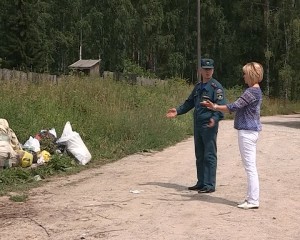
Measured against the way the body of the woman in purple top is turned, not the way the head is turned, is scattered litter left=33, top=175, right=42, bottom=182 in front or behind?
in front

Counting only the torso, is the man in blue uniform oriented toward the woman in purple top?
no

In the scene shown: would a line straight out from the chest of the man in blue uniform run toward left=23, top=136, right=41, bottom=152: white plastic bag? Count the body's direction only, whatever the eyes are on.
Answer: no

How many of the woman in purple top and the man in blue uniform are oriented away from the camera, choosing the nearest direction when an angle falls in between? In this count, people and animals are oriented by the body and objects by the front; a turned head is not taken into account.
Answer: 0

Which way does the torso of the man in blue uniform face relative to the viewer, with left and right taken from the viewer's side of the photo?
facing the viewer and to the left of the viewer

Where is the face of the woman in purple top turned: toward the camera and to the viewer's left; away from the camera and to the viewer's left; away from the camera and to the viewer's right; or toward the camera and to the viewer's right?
away from the camera and to the viewer's left

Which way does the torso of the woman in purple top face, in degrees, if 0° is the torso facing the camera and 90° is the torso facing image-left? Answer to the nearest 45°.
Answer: approximately 90°

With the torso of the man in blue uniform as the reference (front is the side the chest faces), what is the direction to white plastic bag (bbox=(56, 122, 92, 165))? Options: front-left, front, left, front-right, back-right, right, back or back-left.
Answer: right

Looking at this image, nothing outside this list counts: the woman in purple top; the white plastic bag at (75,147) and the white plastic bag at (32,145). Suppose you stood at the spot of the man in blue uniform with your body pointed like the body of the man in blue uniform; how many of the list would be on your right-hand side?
2
